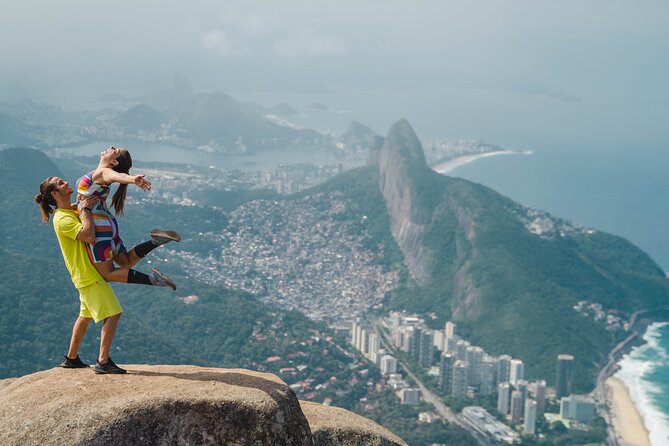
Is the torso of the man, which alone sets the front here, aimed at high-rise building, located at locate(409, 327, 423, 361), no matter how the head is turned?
no

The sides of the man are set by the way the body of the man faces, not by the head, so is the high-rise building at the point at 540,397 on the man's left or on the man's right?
on the man's left

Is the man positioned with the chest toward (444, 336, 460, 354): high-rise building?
no

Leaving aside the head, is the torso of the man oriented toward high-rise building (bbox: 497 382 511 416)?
no

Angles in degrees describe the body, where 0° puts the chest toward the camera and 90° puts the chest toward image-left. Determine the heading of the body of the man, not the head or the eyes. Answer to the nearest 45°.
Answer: approximately 270°

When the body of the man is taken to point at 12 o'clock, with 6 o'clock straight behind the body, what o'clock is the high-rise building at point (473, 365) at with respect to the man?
The high-rise building is roughly at 10 o'clock from the man.

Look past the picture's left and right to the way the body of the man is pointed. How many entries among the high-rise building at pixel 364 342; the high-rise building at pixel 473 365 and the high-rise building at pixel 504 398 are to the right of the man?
0

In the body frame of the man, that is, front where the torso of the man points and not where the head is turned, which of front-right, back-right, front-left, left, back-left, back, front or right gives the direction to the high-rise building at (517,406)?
front-left

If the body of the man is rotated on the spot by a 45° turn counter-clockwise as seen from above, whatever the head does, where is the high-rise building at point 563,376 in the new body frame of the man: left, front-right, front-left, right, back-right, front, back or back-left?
front

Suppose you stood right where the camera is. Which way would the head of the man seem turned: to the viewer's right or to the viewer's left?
to the viewer's right

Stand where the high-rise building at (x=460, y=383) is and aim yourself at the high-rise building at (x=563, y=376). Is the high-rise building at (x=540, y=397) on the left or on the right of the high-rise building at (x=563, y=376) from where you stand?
right
